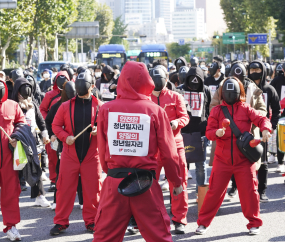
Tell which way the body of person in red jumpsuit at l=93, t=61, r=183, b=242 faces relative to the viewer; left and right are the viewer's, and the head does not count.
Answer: facing away from the viewer

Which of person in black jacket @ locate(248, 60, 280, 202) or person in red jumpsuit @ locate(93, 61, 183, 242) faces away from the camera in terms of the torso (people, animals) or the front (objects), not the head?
the person in red jumpsuit

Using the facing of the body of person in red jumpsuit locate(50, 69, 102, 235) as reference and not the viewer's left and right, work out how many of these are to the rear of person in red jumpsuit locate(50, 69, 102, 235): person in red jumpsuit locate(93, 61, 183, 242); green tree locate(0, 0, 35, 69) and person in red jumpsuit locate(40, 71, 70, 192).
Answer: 2

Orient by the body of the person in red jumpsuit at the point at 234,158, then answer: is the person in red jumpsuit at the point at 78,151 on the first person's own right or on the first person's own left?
on the first person's own right

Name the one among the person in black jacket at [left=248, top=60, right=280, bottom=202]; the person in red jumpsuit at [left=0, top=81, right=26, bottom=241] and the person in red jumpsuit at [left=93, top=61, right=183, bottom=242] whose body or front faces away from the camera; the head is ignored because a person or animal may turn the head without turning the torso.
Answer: the person in red jumpsuit at [left=93, top=61, right=183, bottom=242]

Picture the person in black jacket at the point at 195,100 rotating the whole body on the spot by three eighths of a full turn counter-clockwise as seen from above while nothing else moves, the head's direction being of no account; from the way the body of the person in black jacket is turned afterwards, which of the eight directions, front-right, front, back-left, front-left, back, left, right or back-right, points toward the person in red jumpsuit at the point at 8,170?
back

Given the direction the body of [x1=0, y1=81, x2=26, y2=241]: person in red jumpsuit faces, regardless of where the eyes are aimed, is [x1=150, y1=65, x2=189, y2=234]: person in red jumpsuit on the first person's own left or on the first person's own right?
on the first person's own left

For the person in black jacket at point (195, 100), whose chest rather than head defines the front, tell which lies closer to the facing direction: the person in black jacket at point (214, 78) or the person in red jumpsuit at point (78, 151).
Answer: the person in red jumpsuit

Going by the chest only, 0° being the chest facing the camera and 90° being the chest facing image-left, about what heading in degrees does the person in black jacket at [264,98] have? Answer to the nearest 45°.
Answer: approximately 45°

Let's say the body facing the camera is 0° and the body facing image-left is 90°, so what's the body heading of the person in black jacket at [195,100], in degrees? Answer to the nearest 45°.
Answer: approximately 0°

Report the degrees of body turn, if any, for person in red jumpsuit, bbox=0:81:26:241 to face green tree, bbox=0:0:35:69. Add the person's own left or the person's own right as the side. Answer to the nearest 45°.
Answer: approximately 180°

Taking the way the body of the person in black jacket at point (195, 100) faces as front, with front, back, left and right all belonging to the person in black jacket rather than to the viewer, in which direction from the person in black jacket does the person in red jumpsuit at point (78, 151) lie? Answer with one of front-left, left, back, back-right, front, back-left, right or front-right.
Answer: front-right

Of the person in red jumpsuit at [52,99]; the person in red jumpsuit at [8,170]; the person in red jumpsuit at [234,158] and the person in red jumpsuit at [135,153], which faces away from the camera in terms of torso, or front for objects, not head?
the person in red jumpsuit at [135,153]

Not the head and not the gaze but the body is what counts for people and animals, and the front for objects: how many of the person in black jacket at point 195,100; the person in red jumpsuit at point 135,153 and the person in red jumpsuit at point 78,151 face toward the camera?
2
